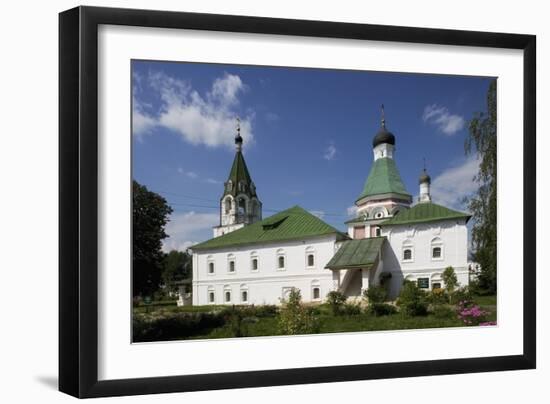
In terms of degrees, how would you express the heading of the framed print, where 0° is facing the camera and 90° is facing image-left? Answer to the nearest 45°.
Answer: approximately 315°
